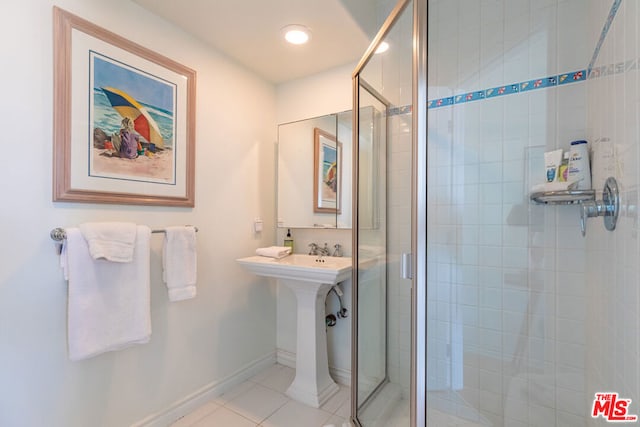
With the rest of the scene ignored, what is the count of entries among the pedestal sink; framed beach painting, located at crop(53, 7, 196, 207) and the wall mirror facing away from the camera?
0

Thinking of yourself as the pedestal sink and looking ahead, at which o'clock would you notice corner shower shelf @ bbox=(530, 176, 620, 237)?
The corner shower shelf is roughly at 9 o'clock from the pedestal sink.

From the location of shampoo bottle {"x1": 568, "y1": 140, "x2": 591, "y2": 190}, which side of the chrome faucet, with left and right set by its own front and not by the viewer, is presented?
left

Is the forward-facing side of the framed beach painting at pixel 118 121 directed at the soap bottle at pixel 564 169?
yes

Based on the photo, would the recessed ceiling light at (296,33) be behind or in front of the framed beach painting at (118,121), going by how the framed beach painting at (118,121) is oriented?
in front

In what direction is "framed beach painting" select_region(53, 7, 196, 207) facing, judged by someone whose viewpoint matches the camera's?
facing the viewer and to the right of the viewer

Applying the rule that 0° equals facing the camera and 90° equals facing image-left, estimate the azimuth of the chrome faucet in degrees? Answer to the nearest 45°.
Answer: approximately 45°

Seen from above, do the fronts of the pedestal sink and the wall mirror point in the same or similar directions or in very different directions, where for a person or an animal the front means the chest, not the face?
same or similar directions

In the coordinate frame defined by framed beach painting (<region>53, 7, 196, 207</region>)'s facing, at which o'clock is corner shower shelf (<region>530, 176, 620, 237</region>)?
The corner shower shelf is roughly at 12 o'clock from the framed beach painting.

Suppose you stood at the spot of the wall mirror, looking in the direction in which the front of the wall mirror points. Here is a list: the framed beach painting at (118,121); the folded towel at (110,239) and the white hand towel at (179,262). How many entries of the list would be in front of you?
3

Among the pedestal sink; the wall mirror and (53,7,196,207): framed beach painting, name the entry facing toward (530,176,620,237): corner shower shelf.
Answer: the framed beach painting

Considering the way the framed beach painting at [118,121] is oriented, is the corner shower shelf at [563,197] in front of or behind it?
in front

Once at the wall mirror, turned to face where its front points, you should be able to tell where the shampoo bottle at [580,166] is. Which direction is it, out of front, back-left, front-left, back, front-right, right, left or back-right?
left

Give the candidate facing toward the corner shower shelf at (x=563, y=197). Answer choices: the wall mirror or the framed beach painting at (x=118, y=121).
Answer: the framed beach painting

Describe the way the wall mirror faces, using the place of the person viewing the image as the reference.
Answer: facing the viewer and to the left of the viewer
